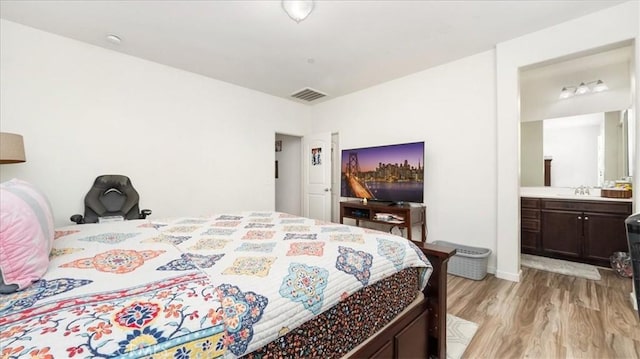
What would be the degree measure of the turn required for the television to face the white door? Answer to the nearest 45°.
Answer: approximately 90° to its right

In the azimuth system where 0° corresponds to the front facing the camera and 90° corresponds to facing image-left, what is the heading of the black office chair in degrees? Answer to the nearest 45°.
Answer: approximately 0°

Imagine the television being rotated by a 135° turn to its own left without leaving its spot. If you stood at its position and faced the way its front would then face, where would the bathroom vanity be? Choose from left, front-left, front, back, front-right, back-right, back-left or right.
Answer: front

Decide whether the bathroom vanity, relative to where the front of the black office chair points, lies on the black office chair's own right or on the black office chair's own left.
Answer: on the black office chair's own left

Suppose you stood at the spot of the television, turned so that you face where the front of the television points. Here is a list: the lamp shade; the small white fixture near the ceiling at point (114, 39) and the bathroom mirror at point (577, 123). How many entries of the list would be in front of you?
2

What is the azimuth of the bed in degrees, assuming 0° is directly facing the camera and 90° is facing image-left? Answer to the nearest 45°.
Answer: approximately 225°

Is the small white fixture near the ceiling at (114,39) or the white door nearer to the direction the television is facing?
the small white fixture near the ceiling

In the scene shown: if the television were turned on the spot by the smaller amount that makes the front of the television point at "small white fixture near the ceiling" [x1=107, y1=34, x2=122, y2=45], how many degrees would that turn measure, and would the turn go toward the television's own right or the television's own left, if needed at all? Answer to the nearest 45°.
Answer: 0° — it already faces it

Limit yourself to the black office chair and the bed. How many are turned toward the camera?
1

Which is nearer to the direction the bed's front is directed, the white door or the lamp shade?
the white door

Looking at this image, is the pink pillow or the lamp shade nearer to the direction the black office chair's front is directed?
the pink pillow
